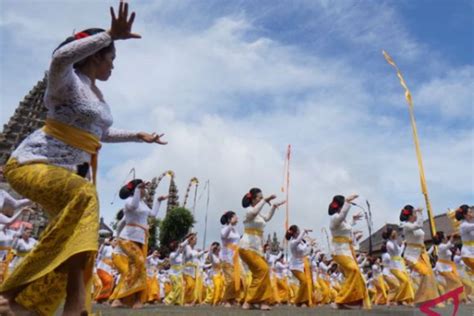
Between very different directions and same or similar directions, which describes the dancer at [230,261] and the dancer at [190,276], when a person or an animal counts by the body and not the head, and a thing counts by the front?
same or similar directions

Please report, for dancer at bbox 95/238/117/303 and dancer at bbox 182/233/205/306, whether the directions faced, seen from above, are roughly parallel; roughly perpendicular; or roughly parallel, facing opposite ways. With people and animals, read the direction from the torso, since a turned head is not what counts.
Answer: roughly parallel
